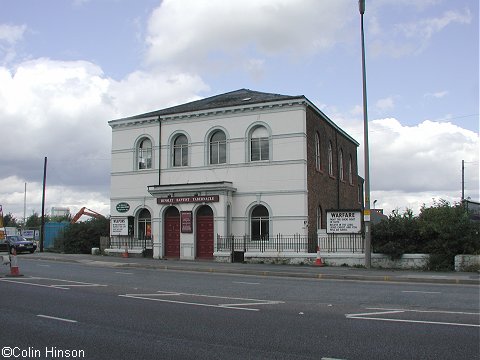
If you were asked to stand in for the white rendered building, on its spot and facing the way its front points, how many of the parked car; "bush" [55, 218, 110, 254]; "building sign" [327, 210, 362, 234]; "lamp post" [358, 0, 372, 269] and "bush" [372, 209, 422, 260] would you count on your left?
3

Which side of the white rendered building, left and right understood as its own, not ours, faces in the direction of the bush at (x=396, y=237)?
left

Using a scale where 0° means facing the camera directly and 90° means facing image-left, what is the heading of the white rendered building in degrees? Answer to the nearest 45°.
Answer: approximately 45°

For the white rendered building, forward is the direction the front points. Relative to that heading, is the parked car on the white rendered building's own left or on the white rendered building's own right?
on the white rendered building's own right

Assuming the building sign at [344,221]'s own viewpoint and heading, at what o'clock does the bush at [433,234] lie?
The bush is roughly at 10 o'clock from the building sign.

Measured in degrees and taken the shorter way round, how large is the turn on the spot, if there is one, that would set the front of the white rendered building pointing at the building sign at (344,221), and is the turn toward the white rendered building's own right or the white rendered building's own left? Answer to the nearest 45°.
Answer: approximately 90° to the white rendered building's own left

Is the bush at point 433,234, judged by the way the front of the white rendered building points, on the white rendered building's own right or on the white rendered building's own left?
on the white rendered building's own left

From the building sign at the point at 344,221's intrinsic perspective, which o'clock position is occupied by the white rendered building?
The white rendered building is roughly at 4 o'clock from the building sign.

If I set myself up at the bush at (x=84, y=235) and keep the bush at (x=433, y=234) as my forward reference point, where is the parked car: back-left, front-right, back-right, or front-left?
back-right
